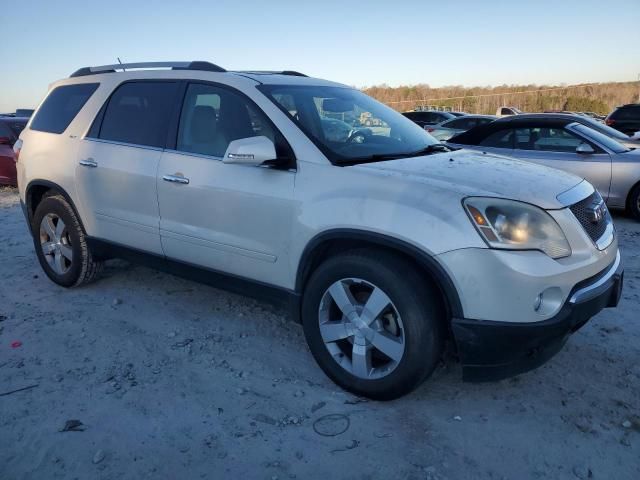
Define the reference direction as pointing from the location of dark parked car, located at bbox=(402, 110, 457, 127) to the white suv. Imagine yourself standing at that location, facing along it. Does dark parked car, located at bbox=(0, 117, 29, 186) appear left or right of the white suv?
right

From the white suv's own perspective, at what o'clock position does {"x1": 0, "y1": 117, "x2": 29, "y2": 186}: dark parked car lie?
The dark parked car is roughly at 6 o'clock from the white suv.

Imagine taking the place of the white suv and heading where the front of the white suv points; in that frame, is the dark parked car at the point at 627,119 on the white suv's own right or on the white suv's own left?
on the white suv's own left

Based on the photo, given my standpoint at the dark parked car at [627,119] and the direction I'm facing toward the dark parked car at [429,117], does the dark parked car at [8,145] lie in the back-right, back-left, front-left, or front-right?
front-left

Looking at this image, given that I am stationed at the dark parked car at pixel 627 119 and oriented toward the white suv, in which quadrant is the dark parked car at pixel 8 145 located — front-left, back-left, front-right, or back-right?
front-right

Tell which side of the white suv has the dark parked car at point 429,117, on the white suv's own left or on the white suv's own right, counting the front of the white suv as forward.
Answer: on the white suv's own left
